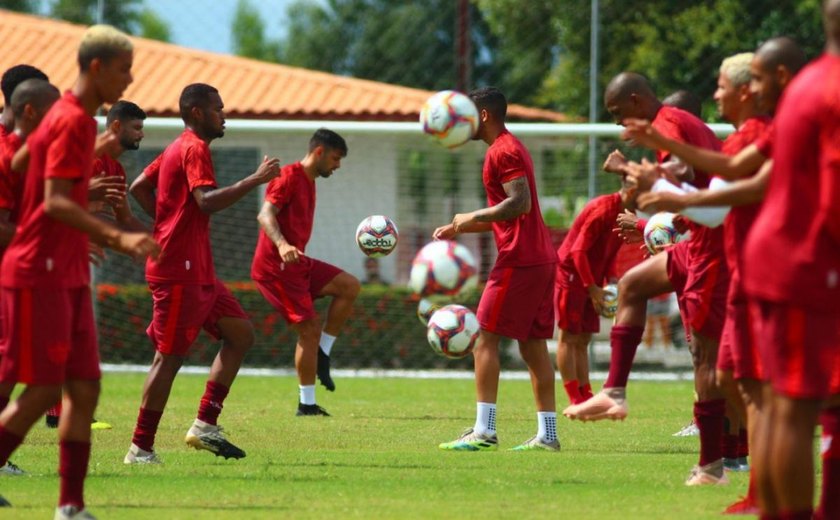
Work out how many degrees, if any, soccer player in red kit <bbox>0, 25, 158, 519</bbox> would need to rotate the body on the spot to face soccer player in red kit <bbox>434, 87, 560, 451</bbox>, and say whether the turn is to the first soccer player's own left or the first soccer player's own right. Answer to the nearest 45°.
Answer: approximately 45° to the first soccer player's own left

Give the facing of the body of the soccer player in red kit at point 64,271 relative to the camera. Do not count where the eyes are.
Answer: to the viewer's right

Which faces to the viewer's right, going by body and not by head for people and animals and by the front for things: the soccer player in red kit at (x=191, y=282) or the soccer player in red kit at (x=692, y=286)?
the soccer player in red kit at (x=191, y=282)

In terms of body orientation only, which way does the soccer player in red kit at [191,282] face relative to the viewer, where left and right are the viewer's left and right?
facing to the right of the viewer

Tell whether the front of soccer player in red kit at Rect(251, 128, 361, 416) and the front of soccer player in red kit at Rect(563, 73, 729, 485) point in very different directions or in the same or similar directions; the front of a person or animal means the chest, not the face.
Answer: very different directions

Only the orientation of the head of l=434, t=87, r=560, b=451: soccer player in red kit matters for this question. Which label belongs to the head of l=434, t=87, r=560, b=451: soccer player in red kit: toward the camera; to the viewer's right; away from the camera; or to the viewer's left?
to the viewer's left

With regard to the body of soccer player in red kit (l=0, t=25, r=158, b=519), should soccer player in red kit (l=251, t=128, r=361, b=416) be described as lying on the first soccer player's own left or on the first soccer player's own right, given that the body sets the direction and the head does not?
on the first soccer player's own left

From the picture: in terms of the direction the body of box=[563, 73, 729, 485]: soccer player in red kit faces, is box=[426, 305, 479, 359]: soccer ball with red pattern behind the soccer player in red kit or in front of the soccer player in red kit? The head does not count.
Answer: in front

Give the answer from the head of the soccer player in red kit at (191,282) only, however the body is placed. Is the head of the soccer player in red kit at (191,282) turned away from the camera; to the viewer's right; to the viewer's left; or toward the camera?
to the viewer's right

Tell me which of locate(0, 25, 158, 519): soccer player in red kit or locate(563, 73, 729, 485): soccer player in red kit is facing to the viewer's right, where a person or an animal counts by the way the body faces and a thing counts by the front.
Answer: locate(0, 25, 158, 519): soccer player in red kit

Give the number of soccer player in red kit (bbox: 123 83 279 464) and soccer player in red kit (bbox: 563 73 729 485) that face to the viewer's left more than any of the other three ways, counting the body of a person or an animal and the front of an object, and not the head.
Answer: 1

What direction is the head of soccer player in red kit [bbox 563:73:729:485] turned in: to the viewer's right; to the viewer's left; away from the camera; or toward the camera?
to the viewer's left

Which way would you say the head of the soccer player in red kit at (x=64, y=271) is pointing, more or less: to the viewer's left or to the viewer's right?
to the viewer's right
